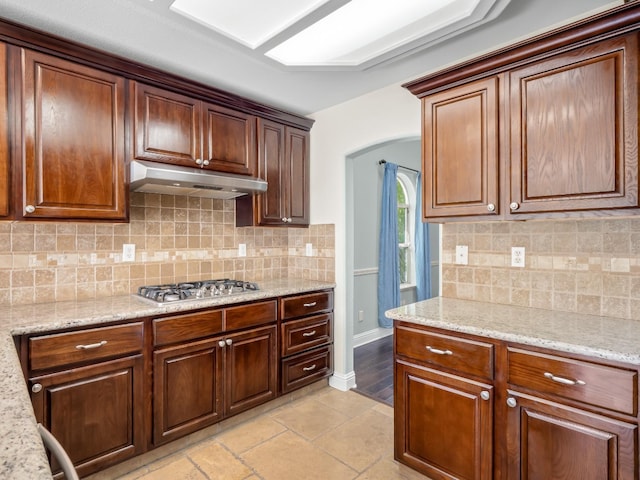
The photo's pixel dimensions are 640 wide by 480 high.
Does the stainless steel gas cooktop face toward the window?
no

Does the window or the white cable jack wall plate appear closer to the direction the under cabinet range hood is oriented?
the white cable jack wall plate

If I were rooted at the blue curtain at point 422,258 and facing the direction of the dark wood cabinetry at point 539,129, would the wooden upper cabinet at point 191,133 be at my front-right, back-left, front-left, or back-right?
front-right

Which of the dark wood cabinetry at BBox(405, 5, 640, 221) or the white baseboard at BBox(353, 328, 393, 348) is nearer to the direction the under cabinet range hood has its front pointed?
the dark wood cabinetry

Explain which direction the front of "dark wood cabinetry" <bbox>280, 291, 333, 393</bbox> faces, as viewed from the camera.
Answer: facing the viewer and to the right of the viewer

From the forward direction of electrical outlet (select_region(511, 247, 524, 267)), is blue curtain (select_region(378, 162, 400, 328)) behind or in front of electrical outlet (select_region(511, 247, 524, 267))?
behind

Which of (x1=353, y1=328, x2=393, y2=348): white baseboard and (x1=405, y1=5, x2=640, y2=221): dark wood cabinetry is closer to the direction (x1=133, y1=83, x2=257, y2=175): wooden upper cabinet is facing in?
the dark wood cabinetry

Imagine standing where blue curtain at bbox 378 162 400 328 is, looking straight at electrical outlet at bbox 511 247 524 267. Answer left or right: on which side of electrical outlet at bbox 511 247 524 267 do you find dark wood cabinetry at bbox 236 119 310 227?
right

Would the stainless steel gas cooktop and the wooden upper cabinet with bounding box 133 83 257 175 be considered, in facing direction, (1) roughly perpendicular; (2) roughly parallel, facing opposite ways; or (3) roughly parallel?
roughly parallel

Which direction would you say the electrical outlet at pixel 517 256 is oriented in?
toward the camera

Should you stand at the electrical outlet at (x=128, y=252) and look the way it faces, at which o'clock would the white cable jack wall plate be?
The white cable jack wall plate is roughly at 10 o'clock from the electrical outlet.

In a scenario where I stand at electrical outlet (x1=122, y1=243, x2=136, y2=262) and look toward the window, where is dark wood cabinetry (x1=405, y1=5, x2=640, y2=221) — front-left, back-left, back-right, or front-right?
front-right

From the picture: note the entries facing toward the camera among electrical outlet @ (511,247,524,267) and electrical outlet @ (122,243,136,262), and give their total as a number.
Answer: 2

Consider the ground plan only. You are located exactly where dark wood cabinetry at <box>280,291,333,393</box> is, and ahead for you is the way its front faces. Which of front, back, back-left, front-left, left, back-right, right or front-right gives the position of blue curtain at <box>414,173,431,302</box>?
left

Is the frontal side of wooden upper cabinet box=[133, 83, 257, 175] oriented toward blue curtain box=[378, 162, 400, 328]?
no
